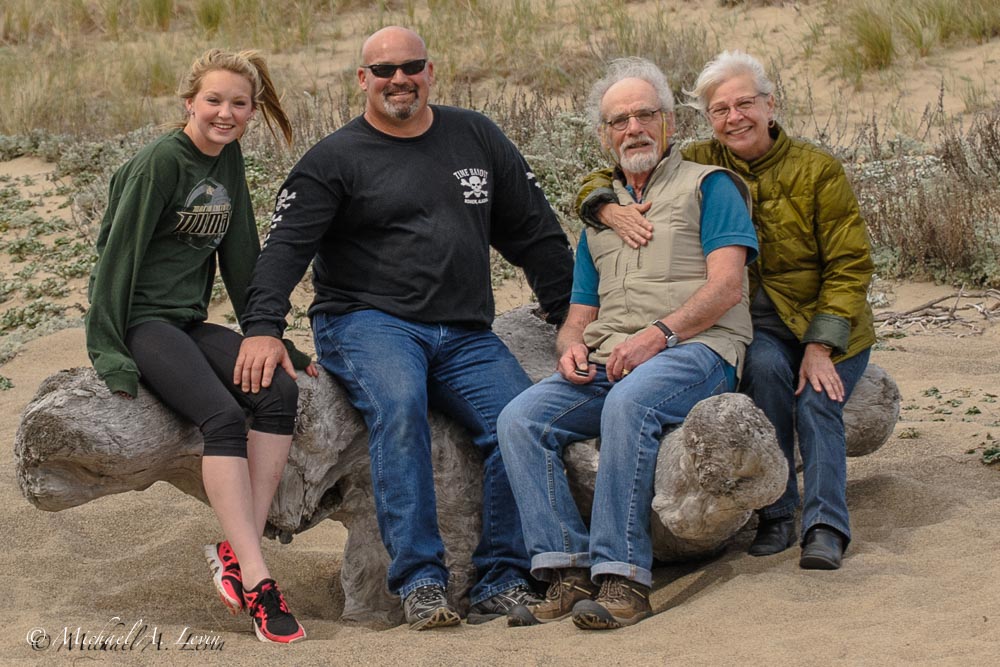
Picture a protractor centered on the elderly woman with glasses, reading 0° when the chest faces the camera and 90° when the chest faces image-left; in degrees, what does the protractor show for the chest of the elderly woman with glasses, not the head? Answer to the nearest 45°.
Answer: approximately 0°

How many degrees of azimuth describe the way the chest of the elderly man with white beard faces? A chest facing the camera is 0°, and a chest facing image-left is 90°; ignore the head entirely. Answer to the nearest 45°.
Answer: approximately 45°
